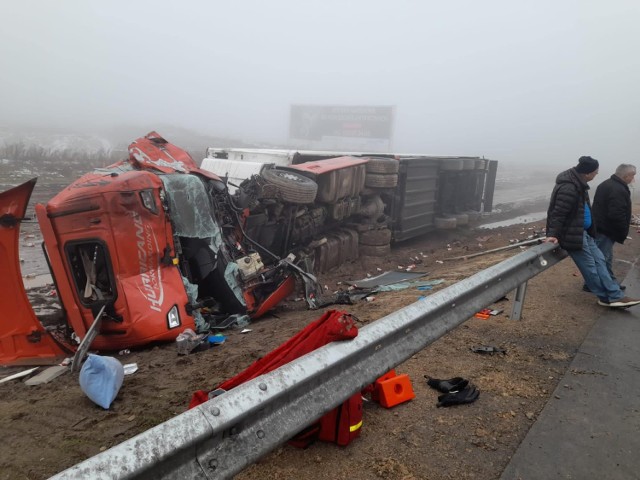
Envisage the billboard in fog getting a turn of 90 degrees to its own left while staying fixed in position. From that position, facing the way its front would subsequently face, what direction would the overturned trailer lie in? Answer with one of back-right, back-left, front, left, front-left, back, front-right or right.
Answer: right

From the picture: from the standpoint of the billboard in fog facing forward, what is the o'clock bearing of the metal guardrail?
The metal guardrail is roughly at 12 o'clock from the billboard in fog.

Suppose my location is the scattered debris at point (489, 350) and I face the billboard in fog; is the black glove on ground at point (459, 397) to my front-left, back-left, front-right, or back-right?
back-left

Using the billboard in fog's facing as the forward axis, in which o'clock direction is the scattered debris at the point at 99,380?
The scattered debris is roughly at 12 o'clock from the billboard in fog.

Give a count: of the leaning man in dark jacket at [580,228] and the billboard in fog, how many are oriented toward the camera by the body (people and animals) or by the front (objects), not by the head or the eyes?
1

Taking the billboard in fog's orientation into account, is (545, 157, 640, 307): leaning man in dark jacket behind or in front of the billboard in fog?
in front

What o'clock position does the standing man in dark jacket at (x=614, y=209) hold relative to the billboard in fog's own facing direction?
The standing man in dark jacket is roughly at 12 o'clock from the billboard in fog.

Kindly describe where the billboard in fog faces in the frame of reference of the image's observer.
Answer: facing the viewer
